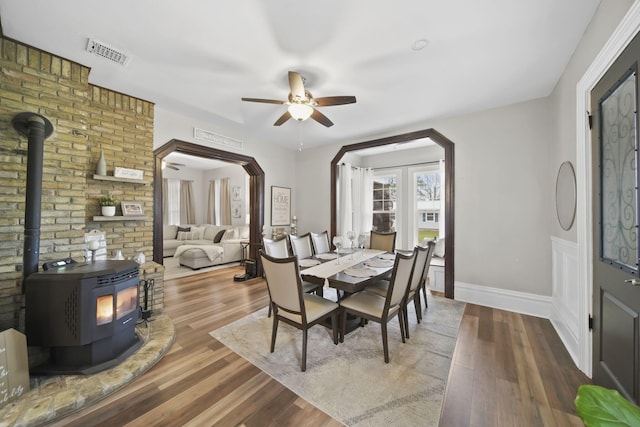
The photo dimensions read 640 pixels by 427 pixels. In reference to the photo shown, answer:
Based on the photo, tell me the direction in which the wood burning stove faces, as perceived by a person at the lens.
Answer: facing the viewer and to the right of the viewer

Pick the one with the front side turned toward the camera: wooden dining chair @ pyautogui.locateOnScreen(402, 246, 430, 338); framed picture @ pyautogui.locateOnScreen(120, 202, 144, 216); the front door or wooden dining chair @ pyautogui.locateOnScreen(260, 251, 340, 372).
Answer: the framed picture

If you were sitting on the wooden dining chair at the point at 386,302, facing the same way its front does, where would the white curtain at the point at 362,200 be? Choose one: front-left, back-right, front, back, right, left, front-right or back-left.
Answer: front-right

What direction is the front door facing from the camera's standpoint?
to the viewer's left

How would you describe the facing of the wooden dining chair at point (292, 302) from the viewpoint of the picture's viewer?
facing away from the viewer and to the right of the viewer

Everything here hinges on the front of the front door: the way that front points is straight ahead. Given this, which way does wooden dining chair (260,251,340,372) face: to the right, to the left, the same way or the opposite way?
to the right

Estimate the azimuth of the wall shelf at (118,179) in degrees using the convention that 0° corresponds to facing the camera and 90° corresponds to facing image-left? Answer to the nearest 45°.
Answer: approximately 315°

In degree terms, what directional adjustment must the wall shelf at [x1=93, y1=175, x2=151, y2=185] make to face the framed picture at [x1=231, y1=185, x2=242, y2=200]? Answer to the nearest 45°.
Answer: approximately 90° to its left

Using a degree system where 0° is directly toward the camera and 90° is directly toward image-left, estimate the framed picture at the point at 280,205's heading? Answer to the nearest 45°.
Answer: approximately 315°

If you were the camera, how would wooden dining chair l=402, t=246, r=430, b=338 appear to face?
facing away from the viewer and to the left of the viewer

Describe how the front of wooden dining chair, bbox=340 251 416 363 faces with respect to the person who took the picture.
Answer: facing away from the viewer and to the left of the viewer

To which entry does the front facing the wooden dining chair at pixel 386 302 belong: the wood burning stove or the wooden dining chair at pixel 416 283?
the wood burning stove
